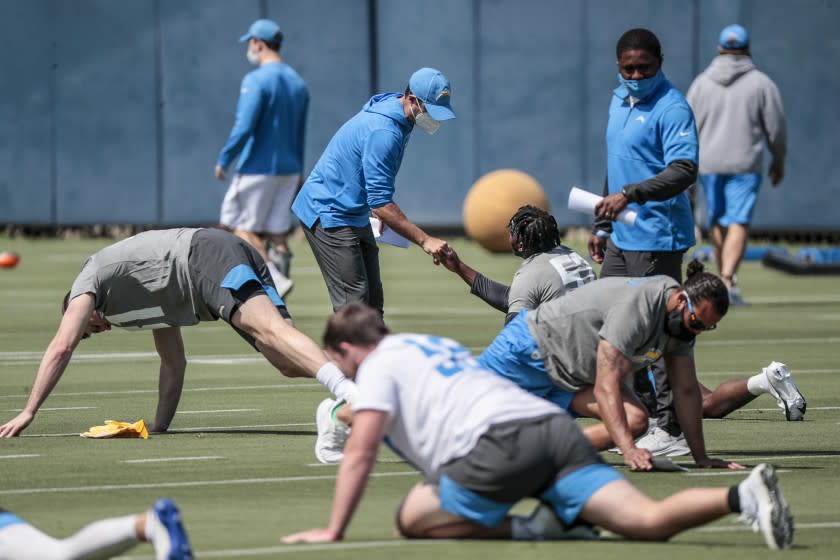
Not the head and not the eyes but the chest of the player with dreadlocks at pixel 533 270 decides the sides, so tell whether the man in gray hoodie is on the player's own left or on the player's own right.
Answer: on the player's own right

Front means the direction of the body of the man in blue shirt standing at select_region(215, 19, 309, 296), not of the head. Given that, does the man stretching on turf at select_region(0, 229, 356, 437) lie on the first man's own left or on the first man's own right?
on the first man's own left

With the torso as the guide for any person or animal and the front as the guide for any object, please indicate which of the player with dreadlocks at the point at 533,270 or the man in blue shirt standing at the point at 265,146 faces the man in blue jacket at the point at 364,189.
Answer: the player with dreadlocks

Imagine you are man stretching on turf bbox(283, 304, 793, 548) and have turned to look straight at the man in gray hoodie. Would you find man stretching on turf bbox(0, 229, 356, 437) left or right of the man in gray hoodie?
left

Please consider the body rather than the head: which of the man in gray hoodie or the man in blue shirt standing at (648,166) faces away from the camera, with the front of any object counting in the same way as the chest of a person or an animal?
the man in gray hoodie

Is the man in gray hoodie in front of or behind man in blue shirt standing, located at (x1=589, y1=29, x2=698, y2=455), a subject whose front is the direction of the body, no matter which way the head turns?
behind

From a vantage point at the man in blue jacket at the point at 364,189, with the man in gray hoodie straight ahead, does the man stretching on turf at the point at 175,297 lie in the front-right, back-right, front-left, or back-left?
back-right

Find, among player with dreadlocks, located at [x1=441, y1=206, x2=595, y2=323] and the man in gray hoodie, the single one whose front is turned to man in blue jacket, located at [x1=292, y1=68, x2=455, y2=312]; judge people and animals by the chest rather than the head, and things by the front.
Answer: the player with dreadlocks

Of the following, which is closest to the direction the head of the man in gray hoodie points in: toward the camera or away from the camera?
away from the camera

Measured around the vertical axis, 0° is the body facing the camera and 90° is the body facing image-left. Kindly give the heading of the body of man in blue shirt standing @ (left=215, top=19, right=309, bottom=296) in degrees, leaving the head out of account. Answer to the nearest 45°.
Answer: approximately 135°

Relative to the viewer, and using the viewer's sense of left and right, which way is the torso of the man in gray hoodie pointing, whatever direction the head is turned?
facing away from the viewer

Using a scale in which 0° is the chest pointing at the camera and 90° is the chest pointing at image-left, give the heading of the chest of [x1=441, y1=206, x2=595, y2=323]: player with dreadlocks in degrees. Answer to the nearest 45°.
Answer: approximately 135°

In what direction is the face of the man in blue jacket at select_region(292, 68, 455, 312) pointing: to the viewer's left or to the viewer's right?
to the viewer's right
